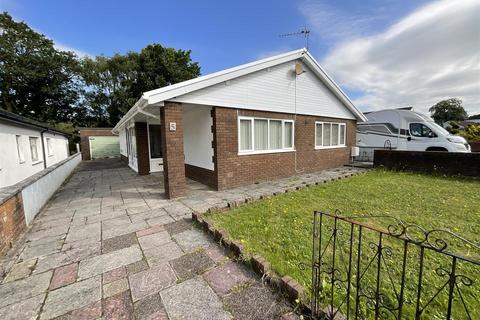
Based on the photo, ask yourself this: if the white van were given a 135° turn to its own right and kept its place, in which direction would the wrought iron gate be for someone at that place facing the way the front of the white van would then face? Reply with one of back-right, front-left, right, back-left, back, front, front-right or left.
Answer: front-left

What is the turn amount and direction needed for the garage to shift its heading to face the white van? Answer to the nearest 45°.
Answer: approximately 45° to its left

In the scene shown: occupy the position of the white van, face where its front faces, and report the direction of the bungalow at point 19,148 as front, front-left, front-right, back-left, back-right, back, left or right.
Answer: back-right

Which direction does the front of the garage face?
toward the camera

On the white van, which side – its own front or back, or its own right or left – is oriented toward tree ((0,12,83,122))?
back

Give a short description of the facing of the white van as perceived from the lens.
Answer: facing to the right of the viewer

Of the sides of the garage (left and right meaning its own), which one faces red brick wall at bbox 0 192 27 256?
front

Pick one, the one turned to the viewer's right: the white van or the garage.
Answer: the white van

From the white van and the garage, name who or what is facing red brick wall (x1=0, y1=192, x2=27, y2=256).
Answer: the garage

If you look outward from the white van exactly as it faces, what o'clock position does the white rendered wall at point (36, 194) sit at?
The white rendered wall is roughly at 4 o'clock from the white van.

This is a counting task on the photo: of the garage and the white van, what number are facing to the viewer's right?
1

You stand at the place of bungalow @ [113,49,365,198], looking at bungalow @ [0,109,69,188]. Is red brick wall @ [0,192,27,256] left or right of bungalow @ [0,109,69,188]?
left

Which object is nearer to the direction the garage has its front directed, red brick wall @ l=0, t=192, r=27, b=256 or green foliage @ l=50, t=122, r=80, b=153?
the red brick wall

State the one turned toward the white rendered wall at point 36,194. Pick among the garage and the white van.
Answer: the garage

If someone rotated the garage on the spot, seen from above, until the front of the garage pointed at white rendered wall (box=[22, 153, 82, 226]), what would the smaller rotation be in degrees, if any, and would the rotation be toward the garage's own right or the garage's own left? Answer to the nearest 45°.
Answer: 0° — it already faces it

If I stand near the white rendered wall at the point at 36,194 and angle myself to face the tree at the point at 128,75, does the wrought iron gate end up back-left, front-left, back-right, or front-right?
back-right

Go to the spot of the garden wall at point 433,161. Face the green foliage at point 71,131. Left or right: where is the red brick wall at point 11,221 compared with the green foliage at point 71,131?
left
